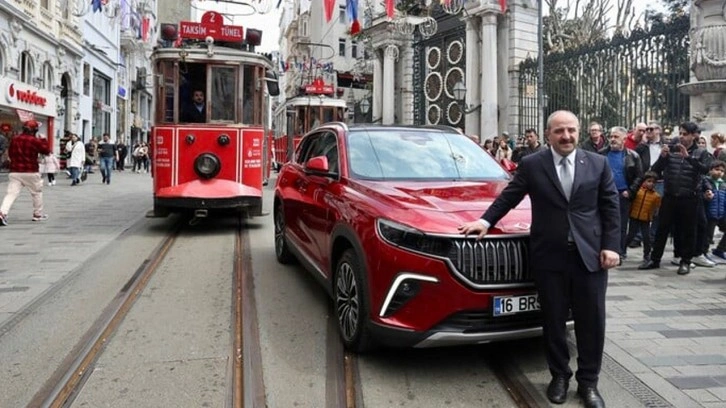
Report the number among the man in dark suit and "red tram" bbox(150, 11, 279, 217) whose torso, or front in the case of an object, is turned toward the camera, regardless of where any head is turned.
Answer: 2

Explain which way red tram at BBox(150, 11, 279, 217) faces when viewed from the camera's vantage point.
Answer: facing the viewer

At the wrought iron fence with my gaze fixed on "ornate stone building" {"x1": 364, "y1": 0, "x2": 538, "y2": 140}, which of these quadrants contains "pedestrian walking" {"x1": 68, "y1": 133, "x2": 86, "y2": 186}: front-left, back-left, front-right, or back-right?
front-left

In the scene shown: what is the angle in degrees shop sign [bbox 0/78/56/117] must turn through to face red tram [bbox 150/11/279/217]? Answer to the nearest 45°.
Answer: approximately 45° to its right

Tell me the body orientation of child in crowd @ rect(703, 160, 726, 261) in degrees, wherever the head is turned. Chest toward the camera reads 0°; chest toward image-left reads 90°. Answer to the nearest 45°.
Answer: approximately 45°

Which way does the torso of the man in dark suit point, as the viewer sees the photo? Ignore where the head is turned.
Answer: toward the camera

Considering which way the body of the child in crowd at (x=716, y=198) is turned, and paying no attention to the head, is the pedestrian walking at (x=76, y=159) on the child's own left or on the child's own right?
on the child's own right

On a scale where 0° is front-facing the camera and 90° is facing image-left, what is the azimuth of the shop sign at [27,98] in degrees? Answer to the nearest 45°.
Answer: approximately 315°

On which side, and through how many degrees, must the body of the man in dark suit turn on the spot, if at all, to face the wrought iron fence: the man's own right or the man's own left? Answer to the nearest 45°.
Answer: approximately 180°

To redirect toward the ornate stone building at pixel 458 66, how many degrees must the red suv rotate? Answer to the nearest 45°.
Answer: approximately 135° to its left

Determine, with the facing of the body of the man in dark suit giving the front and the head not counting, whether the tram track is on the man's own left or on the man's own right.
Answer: on the man's own right

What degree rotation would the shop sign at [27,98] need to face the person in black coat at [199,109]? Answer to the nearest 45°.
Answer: approximately 45° to its right

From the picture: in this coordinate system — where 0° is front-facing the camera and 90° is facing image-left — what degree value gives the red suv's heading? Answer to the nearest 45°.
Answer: approximately 315°
